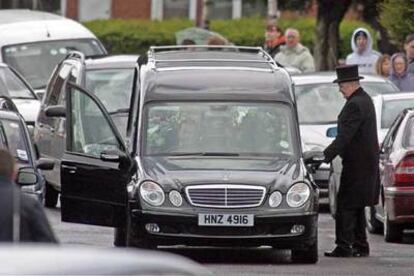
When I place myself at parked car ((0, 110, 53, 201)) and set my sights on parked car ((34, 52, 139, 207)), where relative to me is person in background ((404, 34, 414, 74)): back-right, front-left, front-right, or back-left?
front-right

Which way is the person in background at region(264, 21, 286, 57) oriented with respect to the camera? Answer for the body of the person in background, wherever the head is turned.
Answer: toward the camera

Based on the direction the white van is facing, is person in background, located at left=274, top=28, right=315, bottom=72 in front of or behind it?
in front

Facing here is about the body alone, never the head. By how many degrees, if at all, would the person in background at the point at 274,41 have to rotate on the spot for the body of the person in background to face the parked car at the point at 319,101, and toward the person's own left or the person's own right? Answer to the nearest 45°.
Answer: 0° — they already face it

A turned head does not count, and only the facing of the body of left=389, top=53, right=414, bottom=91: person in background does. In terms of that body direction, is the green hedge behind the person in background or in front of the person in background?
behind

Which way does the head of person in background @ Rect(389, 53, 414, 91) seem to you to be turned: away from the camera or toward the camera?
toward the camera

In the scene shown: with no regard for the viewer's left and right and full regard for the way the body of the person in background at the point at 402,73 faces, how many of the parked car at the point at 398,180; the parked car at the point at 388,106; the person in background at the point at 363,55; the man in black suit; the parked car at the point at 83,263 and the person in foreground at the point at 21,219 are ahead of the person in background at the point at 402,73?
5

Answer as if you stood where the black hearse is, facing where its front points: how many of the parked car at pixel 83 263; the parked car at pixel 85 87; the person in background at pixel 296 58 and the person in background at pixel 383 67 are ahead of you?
1

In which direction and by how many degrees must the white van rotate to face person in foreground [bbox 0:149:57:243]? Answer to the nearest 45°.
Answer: approximately 45° to its right

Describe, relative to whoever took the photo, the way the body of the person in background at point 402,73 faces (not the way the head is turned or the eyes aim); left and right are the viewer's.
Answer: facing the viewer

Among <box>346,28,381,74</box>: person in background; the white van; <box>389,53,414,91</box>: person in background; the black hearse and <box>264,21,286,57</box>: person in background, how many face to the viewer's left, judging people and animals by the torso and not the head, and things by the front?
0

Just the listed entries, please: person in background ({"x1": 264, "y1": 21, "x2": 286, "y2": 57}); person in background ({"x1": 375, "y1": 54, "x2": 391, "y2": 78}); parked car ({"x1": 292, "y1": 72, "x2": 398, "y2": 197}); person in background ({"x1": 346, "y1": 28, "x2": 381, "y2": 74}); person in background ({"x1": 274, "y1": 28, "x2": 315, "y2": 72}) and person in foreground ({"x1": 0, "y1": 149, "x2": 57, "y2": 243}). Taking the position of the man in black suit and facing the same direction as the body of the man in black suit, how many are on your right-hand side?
5

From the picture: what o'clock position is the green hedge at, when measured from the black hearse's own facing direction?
The green hedge is roughly at 6 o'clock from the black hearse.

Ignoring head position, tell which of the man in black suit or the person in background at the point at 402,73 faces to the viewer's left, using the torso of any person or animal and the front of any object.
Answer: the man in black suit

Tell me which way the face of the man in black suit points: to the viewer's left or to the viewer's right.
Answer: to the viewer's left
